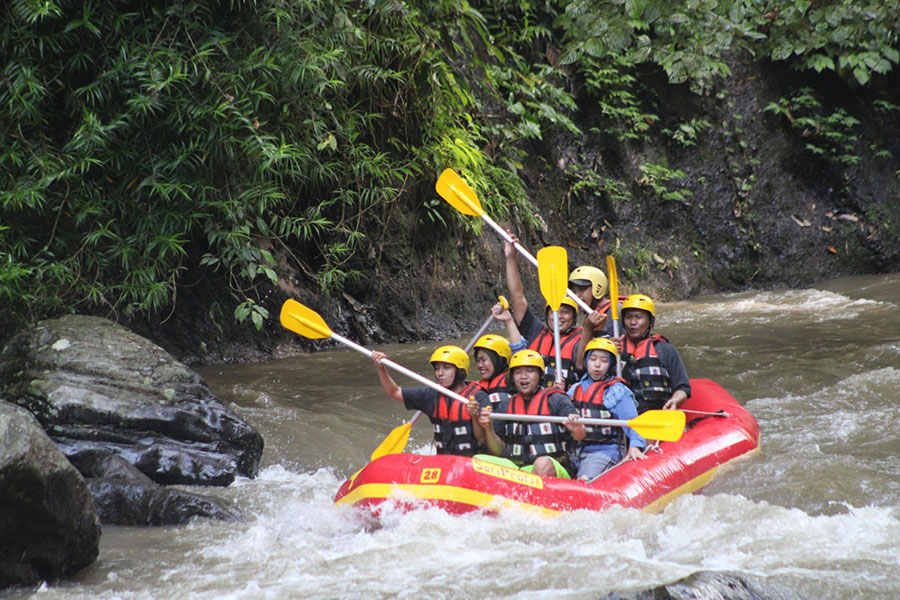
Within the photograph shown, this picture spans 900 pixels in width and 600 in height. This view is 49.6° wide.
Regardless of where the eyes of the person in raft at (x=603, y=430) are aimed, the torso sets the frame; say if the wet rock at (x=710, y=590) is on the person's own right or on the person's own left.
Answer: on the person's own left

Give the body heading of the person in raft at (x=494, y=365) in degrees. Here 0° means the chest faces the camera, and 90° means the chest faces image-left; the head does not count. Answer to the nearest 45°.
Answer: approximately 45°

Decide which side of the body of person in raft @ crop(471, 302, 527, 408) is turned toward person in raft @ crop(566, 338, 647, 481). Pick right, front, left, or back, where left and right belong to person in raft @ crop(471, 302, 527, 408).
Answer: left

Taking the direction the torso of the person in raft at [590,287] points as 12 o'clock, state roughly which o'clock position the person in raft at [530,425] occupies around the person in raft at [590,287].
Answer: the person in raft at [530,425] is roughly at 11 o'clock from the person in raft at [590,287].

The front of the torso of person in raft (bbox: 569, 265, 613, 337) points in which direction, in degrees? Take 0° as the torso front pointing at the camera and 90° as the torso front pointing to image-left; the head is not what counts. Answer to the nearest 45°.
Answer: approximately 45°

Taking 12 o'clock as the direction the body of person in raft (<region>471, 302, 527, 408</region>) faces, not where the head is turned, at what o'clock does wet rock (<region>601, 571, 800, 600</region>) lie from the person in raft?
The wet rock is roughly at 10 o'clock from the person in raft.

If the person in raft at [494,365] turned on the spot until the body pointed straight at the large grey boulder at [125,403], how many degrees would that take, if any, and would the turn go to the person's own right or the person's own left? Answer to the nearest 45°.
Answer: approximately 45° to the person's own right

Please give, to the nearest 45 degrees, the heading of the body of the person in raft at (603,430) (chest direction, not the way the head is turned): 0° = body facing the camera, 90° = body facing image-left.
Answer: approximately 45°

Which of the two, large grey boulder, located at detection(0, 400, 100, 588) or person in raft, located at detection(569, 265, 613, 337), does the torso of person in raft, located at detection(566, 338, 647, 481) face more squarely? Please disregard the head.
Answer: the large grey boulder

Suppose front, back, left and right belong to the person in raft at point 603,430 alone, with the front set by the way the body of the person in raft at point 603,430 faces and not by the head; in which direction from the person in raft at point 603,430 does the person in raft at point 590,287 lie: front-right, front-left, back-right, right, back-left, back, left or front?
back-right

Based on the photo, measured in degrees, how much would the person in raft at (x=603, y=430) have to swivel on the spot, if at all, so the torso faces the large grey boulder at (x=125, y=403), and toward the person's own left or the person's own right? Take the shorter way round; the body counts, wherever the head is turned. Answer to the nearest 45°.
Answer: approximately 45° to the person's own right
